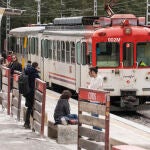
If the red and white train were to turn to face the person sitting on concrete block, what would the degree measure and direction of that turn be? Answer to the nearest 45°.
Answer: approximately 45° to its right

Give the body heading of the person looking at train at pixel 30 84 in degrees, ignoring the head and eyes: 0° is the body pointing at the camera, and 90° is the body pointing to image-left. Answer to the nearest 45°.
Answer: approximately 270°

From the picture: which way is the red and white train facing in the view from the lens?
facing the viewer and to the right of the viewer

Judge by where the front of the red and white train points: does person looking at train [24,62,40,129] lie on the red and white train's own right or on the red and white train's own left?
on the red and white train's own right

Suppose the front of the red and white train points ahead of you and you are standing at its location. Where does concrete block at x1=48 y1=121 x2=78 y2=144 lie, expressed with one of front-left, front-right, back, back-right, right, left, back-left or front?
front-right

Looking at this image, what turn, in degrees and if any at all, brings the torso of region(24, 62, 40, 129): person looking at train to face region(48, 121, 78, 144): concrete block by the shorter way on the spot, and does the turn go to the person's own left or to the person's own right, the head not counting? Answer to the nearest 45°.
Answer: approximately 90° to the person's own right

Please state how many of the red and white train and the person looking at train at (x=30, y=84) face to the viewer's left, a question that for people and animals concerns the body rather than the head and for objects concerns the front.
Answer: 0

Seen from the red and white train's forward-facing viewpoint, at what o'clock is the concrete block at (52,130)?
The concrete block is roughly at 2 o'clock from the red and white train.
